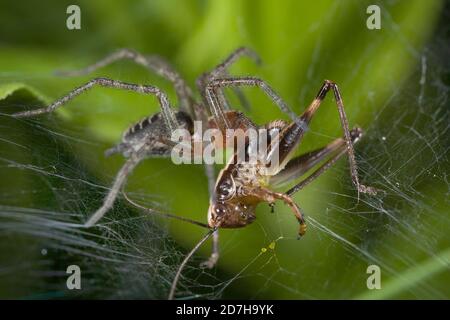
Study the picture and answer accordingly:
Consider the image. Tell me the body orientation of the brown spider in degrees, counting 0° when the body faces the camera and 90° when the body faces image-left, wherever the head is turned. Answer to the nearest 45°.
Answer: approximately 270°
